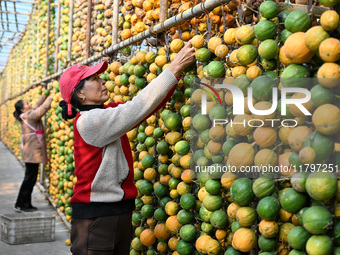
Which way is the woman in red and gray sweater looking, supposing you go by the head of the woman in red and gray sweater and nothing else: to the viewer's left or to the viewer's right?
to the viewer's right

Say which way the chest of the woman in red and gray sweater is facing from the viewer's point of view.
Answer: to the viewer's right
